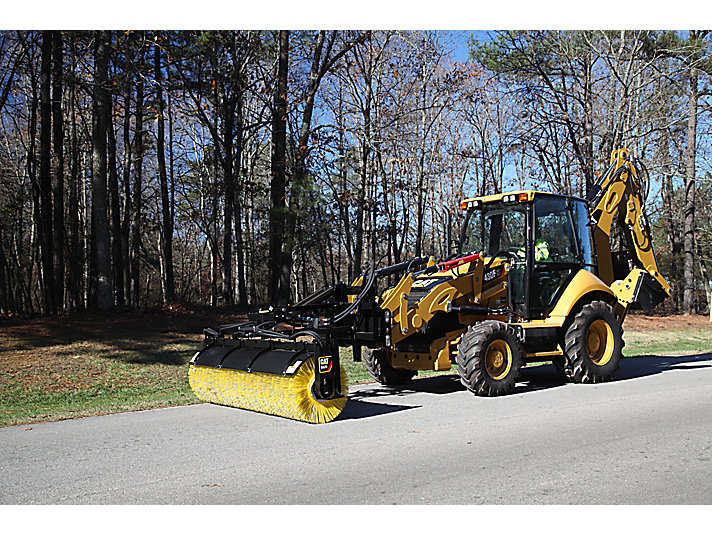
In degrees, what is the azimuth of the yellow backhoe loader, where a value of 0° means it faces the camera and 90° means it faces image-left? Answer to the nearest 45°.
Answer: approximately 45°
